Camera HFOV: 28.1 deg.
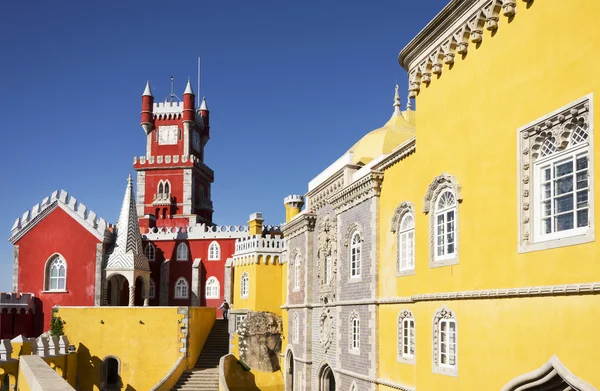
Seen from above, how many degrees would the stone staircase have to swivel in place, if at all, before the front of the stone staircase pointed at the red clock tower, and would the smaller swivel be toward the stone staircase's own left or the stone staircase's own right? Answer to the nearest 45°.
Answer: approximately 180°

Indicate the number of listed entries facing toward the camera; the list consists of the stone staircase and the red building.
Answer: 2

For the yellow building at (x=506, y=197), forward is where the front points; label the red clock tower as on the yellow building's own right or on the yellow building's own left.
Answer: on the yellow building's own right

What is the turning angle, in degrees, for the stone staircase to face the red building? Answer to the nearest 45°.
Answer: approximately 180°

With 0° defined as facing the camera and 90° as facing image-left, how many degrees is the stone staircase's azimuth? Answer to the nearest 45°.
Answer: approximately 0°
